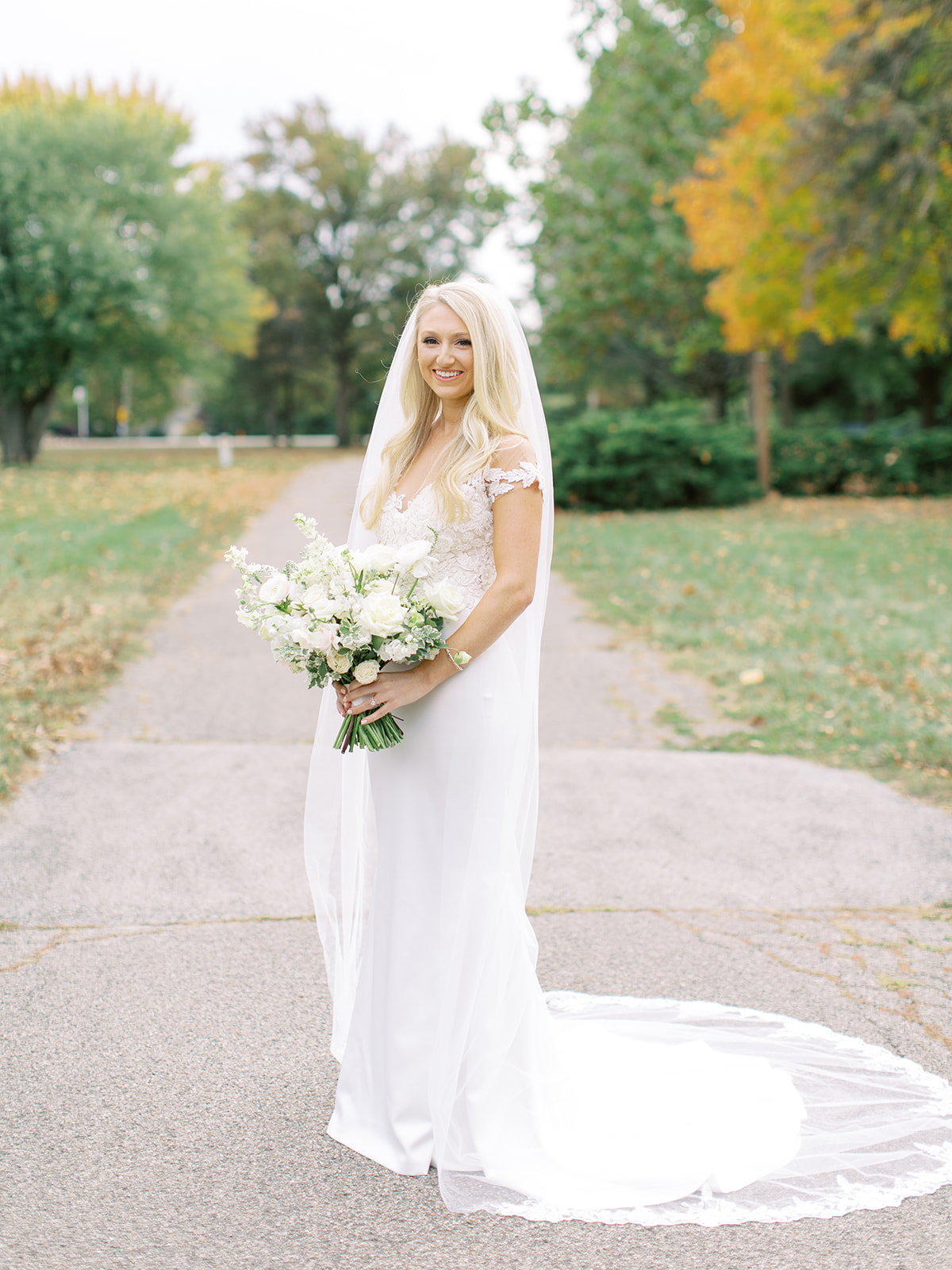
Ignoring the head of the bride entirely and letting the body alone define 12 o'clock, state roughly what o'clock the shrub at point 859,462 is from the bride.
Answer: The shrub is roughly at 5 o'clock from the bride.

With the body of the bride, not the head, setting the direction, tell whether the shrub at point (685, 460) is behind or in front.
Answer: behind

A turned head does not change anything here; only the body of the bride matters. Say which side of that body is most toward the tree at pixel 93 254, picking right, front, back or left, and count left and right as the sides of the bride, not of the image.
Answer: right

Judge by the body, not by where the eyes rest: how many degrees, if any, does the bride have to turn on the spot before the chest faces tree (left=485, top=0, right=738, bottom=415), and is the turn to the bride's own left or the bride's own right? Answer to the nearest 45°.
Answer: approximately 135° to the bride's own right

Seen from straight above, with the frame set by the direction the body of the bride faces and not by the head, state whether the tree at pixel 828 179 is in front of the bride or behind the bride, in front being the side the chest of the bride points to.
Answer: behind

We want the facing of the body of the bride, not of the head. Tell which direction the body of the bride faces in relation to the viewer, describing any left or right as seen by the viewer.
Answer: facing the viewer and to the left of the viewer
